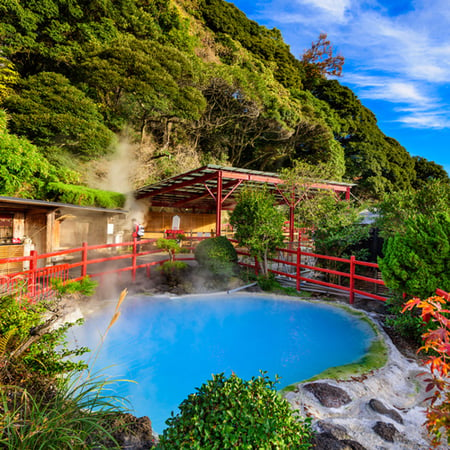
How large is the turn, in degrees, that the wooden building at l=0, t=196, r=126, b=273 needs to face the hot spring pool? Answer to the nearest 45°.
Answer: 0° — it already faces it

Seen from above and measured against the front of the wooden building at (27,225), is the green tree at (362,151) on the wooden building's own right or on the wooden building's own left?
on the wooden building's own left

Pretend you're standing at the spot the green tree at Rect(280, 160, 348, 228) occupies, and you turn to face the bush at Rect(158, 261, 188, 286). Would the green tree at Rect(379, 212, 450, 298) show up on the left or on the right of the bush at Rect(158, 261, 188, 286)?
left

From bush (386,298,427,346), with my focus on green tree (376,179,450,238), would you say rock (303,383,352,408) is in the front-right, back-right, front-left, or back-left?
back-left
